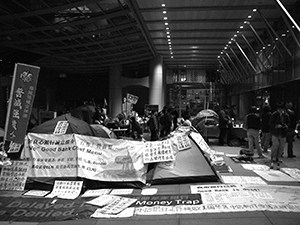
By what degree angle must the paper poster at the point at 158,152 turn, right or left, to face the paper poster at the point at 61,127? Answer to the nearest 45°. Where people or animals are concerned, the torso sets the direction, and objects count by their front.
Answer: approximately 90° to its right

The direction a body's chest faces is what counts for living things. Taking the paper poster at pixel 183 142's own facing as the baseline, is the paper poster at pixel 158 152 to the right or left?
on its right

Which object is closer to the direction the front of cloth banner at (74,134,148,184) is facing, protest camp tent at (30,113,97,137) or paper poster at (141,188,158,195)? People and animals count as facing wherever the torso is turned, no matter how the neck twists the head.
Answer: the paper poster

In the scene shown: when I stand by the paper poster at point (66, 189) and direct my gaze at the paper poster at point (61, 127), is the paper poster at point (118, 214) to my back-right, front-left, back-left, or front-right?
back-right

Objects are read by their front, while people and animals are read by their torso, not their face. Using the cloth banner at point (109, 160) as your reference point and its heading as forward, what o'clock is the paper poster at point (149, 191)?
the paper poster at point (149, 191) is roughly at 10 o'clock from the cloth banner at point (109, 160).

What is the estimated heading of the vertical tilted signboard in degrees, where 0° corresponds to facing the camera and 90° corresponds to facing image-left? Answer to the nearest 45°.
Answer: approximately 0°

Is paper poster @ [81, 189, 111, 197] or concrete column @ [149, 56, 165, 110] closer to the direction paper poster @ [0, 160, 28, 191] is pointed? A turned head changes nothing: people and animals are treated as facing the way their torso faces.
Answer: the paper poster

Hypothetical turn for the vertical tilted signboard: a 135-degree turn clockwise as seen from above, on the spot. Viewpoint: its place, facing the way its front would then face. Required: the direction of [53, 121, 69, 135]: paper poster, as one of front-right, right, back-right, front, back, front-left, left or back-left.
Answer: right
